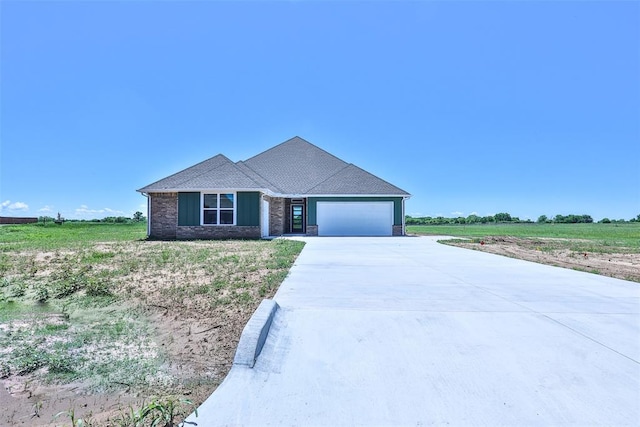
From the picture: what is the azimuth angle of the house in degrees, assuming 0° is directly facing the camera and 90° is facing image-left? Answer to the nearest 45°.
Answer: approximately 0°
